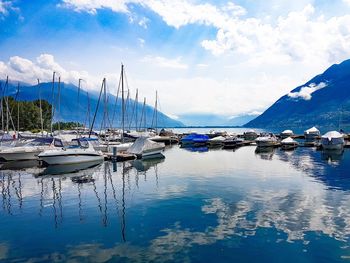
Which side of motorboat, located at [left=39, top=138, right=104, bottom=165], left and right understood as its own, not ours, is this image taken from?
left
